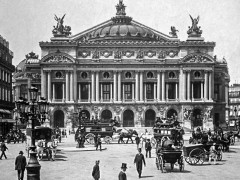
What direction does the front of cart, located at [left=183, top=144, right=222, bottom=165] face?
to the viewer's right

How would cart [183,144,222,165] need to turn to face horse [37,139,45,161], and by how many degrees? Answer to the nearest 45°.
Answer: approximately 180°

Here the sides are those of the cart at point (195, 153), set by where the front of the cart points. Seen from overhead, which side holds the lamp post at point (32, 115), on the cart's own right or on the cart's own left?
on the cart's own right
